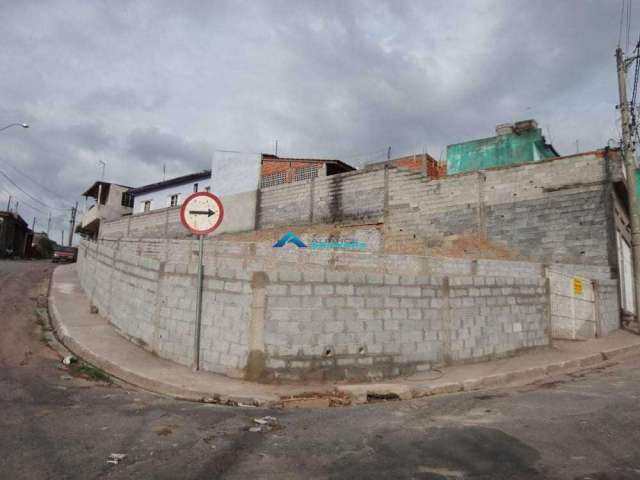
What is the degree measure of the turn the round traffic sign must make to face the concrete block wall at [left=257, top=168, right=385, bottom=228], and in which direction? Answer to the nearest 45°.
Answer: approximately 135° to its left

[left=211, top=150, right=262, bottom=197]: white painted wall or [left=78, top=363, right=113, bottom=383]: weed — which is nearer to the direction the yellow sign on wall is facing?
the weed

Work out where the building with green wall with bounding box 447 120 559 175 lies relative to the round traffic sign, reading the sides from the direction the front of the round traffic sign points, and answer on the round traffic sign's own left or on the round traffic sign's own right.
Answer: on the round traffic sign's own left

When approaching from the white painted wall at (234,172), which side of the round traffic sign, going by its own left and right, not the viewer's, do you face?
back

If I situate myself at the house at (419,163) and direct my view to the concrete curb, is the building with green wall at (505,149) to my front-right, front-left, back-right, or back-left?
back-left

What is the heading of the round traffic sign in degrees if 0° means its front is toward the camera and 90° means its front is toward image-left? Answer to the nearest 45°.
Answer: approximately 0°

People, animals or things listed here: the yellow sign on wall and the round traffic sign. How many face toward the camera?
2
